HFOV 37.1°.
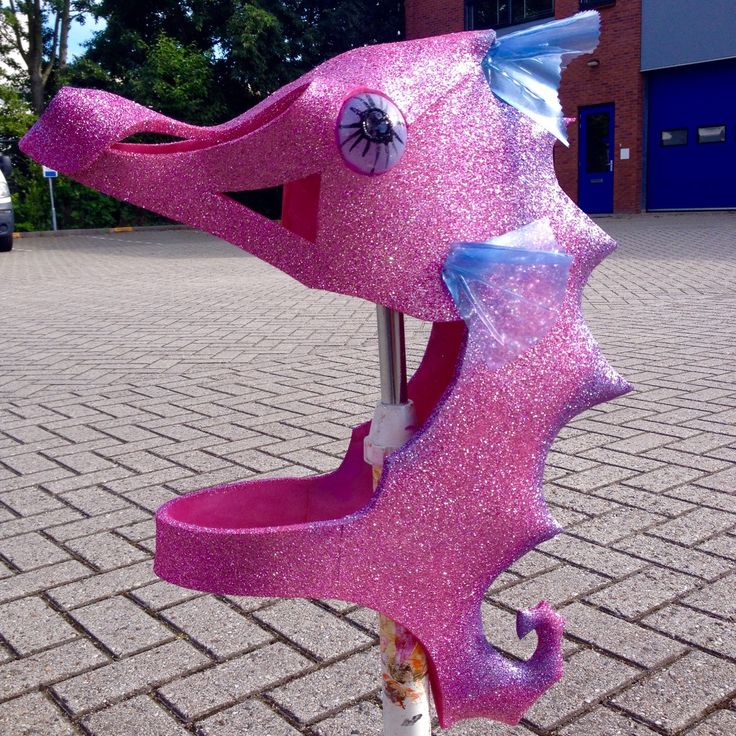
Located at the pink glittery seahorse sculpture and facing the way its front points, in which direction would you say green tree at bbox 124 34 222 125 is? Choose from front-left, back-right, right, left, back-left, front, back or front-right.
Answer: right

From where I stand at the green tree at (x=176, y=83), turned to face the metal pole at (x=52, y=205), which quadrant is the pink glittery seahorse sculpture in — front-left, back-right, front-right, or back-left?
front-left

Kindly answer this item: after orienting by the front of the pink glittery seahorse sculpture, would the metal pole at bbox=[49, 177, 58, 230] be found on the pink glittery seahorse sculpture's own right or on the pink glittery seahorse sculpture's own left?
on the pink glittery seahorse sculpture's own right

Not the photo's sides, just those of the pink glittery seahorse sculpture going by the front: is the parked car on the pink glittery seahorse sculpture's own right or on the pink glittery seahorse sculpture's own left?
on the pink glittery seahorse sculpture's own right

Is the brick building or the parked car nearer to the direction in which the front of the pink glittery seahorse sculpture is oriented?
the parked car

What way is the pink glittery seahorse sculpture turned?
to the viewer's left

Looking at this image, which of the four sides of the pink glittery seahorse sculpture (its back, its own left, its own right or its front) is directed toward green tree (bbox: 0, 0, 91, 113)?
right

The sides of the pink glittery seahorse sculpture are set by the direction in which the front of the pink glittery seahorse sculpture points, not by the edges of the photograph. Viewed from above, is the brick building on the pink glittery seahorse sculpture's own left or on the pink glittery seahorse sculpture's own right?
on the pink glittery seahorse sculpture's own right
